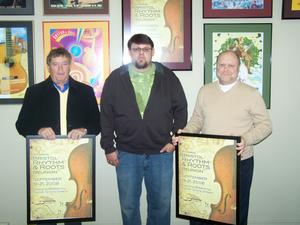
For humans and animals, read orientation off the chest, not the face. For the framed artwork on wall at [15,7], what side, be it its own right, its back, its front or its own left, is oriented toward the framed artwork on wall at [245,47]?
left

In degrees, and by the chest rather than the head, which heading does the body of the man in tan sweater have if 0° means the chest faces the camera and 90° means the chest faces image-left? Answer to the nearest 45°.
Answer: approximately 0°
